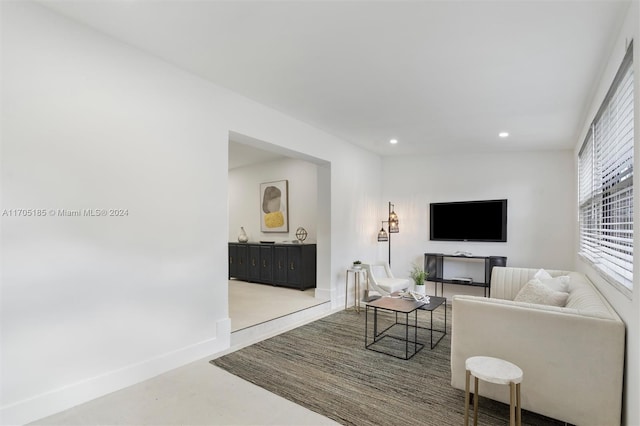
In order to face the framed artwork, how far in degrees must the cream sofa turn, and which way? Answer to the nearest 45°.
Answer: approximately 45° to its right

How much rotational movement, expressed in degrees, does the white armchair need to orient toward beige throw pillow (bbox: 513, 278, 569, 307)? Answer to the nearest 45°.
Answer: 0° — it already faces it

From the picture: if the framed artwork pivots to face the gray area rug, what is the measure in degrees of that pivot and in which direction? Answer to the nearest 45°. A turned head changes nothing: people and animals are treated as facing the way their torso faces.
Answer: approximately 45° to its left

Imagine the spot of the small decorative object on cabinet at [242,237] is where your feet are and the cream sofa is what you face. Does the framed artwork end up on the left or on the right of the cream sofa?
left

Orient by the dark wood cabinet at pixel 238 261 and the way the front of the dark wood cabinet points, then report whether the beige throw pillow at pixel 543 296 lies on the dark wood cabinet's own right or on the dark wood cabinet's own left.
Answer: on the dark wood cabinet's own left

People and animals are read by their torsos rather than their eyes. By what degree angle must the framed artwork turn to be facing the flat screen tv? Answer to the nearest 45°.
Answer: approximately 90° to its left

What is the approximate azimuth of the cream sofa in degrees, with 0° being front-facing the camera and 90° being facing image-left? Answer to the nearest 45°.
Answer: approximately 90°

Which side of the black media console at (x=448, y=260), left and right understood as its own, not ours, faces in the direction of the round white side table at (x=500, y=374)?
front

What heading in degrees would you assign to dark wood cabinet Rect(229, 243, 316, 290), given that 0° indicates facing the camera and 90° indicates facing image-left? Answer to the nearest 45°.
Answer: approximately 45°

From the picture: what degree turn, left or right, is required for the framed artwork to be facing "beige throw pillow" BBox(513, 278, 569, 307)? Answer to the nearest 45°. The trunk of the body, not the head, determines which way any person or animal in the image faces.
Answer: approximately 90° to its left
